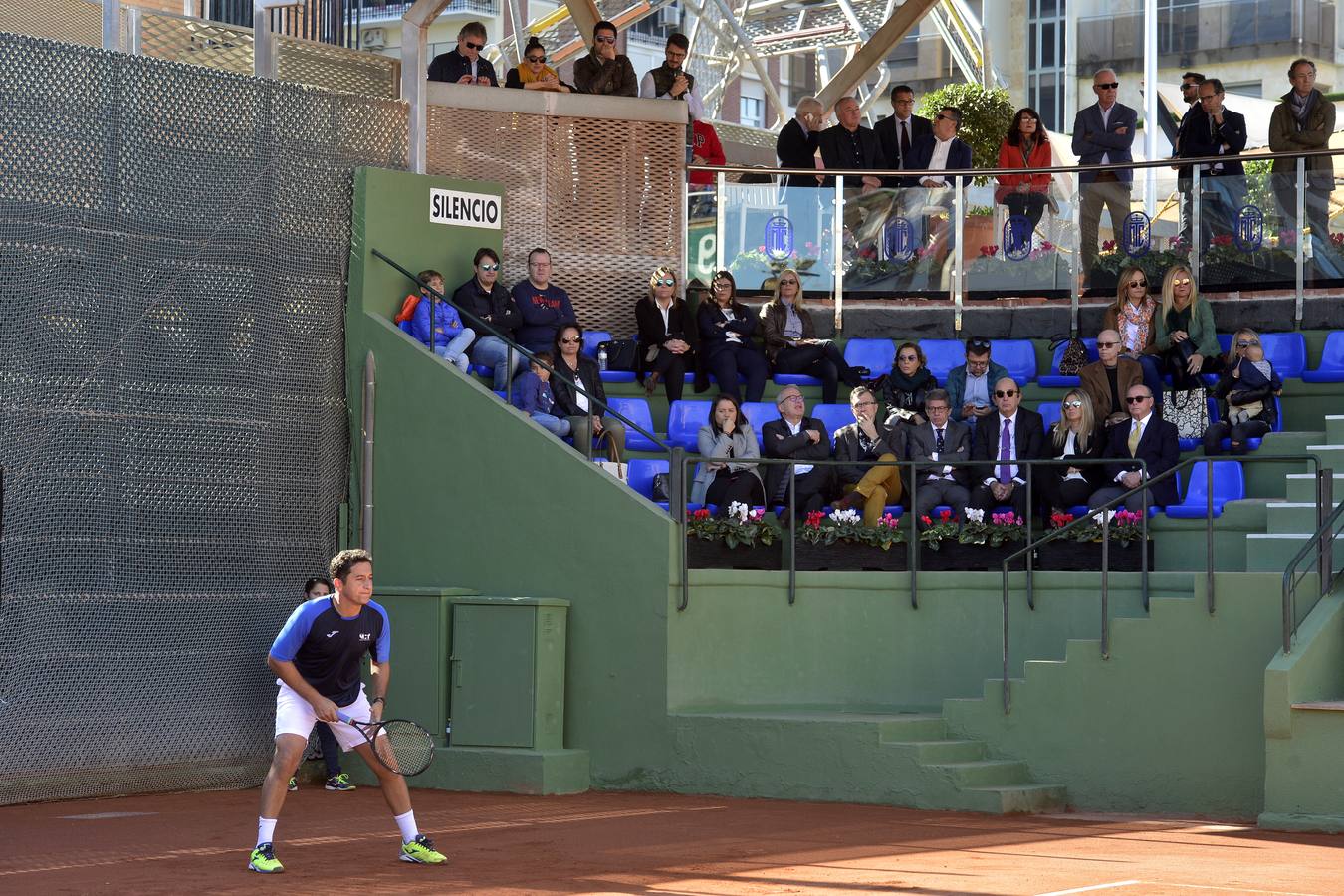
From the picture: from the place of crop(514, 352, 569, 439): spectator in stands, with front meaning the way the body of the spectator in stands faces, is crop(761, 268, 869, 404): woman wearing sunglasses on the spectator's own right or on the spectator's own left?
on the spectator's own left

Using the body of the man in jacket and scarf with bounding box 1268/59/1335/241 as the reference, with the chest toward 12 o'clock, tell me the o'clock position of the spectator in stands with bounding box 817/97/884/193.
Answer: The spectator in stands is roughly at 3 o'clock from the man in jacket and scarf.

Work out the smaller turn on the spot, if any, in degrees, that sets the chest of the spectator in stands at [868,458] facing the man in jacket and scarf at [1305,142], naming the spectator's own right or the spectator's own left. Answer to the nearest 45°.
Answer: approximately 135° to the spectator's own left

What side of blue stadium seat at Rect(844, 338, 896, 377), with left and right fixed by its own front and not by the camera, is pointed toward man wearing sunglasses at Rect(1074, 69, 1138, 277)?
left

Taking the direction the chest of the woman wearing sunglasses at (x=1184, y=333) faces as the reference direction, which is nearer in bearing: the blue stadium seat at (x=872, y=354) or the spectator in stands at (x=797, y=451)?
the spectator in stands

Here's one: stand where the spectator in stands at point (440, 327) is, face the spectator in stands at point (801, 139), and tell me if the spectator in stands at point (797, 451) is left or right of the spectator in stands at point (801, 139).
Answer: right

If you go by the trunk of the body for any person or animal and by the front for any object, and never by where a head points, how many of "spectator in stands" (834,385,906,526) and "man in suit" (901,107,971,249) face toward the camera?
2

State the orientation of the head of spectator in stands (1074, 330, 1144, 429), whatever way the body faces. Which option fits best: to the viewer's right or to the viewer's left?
to the viewer's left

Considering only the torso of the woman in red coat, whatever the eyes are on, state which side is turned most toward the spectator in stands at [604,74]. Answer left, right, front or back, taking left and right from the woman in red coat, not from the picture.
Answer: right
